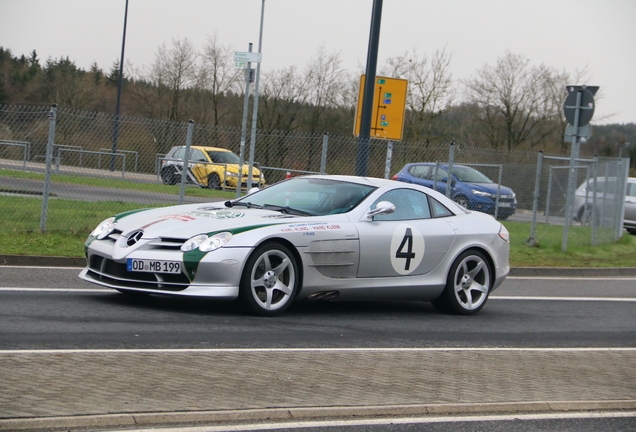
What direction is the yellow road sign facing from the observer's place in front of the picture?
facing the viewer

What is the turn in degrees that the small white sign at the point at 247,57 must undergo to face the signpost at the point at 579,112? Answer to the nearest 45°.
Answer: approximately 90° to its left

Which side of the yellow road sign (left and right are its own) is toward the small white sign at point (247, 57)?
right

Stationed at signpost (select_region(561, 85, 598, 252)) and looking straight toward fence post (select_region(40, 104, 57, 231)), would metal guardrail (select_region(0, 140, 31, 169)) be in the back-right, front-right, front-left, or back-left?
front-right

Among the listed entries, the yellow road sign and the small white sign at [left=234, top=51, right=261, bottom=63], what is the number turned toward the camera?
2

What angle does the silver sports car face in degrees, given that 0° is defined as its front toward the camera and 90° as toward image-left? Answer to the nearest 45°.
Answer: approximately 45°

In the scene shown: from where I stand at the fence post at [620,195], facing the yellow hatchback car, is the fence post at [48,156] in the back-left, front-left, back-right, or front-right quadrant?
front-left

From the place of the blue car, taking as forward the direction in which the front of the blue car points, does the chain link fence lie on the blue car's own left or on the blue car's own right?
on the blue car's own right

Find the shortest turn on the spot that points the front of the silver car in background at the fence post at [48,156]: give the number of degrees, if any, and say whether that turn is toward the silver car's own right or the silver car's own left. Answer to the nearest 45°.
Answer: approximately 90° to the silver car's own right

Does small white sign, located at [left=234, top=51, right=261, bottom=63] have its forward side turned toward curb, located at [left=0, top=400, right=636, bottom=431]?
yes

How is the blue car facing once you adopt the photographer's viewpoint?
facing the viewer and to the right of the viewer

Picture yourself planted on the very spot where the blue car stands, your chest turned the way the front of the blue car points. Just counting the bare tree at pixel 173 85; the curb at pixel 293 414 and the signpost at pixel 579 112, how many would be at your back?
1

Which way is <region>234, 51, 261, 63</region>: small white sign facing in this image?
toward the camera

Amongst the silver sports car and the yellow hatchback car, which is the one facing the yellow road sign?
the yellow hatchback car
